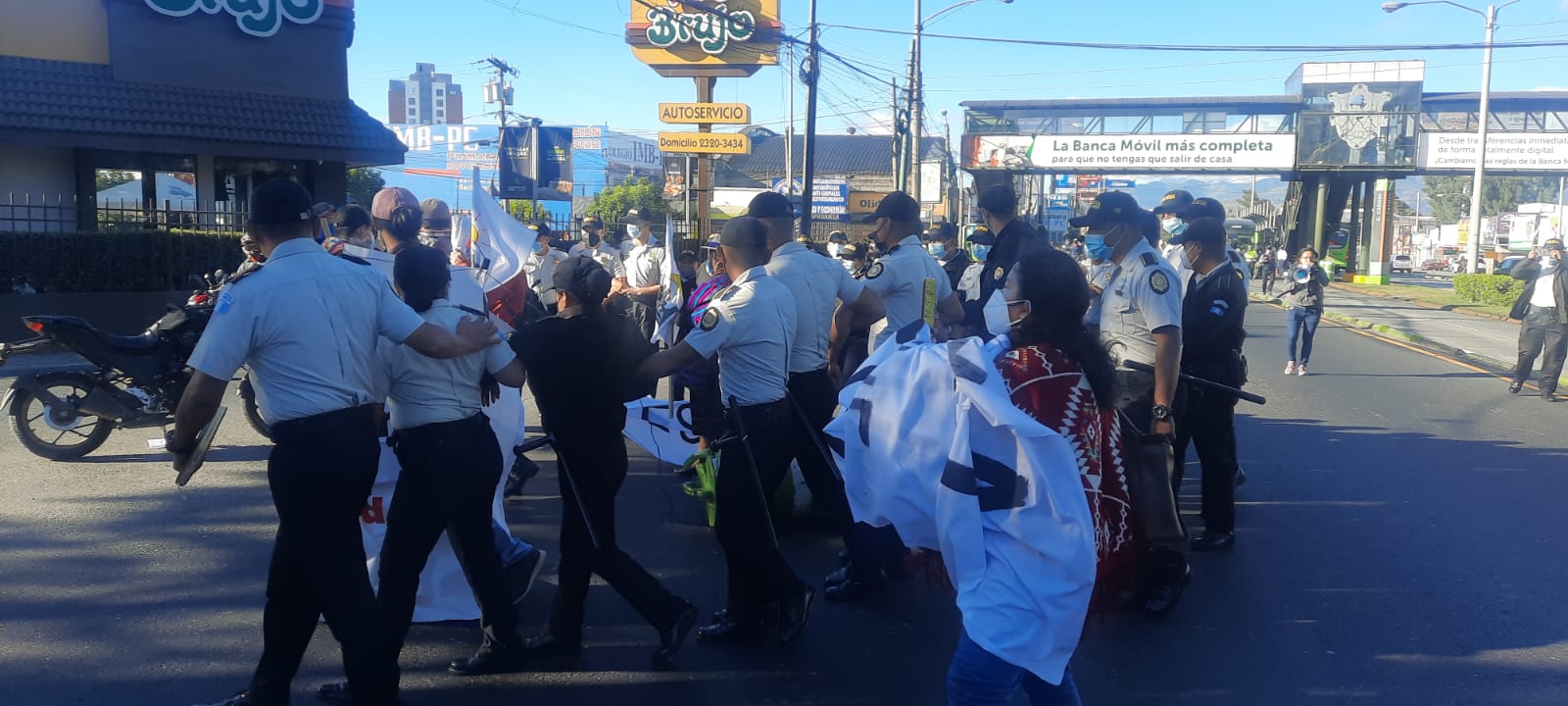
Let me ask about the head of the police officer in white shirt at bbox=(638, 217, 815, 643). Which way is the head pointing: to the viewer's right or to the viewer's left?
to the viewer's left

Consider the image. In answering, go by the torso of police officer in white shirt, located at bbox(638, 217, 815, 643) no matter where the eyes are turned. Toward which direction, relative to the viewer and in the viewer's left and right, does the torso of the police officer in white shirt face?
facing away from the viewer and to the left of the viewer

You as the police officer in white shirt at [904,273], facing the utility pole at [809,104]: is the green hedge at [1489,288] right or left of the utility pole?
right

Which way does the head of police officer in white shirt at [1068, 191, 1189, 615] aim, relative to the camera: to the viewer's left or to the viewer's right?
to the viewer's left

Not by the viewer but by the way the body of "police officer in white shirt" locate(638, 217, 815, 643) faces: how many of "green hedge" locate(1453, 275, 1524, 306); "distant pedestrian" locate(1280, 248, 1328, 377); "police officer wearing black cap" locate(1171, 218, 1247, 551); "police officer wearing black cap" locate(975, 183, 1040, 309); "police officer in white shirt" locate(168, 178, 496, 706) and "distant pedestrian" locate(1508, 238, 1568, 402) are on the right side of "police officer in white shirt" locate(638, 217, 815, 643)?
5

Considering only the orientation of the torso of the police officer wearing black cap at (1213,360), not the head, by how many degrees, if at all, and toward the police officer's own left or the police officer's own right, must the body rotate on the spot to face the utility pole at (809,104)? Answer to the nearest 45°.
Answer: approximately 45° to the police officer's own right

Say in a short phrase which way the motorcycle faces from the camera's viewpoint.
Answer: facing to the right of the viewer

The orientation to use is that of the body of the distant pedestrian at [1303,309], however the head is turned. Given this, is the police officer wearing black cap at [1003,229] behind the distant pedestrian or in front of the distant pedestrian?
in front

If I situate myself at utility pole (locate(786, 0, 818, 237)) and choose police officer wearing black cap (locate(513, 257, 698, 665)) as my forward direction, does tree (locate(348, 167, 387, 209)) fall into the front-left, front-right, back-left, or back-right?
back-right
